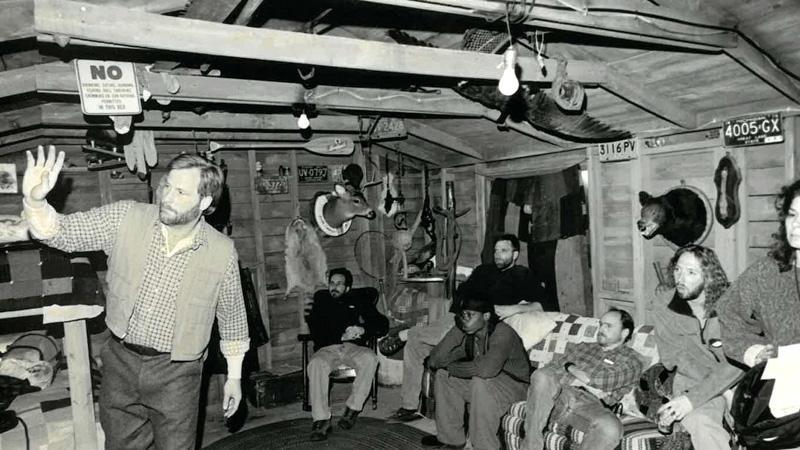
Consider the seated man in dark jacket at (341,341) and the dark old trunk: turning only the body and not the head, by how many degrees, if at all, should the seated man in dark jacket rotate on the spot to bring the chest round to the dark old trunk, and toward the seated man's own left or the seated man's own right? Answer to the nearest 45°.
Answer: approximately 135° to the seated man's own right

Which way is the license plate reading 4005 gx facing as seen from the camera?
toward the camera

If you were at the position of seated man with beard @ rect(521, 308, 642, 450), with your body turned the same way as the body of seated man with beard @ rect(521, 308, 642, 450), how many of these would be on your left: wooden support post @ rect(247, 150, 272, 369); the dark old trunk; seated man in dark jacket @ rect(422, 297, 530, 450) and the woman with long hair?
1

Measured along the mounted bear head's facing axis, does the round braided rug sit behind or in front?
in front

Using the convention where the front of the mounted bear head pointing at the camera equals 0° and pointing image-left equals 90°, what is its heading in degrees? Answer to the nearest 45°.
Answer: approximately 45°

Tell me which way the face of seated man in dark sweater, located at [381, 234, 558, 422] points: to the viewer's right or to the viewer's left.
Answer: to the viewer's left

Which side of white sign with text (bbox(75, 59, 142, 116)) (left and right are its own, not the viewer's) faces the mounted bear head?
left

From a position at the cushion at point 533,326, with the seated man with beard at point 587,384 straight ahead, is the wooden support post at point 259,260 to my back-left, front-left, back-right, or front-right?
back-right

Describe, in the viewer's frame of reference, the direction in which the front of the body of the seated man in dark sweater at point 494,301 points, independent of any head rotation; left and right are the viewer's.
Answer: facing the viewer and to the left of the viewer

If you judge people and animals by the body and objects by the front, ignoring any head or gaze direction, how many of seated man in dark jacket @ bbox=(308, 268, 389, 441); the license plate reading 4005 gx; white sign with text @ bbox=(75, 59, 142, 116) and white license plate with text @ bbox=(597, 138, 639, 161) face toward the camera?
4

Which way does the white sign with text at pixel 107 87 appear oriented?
toward the camera

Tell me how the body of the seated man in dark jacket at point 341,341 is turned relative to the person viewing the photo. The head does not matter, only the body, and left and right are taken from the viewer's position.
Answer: facing the viewer

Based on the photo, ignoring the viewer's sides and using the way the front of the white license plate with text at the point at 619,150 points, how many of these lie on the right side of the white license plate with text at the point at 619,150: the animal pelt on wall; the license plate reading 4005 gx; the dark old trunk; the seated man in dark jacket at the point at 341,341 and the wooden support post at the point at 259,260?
4

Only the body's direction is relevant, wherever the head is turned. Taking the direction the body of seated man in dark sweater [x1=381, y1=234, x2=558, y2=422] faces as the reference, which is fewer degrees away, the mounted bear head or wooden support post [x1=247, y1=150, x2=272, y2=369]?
the wooden support post
